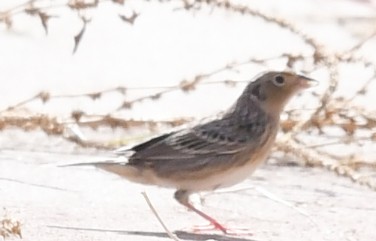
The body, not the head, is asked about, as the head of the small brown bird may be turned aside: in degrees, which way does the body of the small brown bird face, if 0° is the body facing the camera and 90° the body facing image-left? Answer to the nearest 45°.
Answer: approximately 270°
